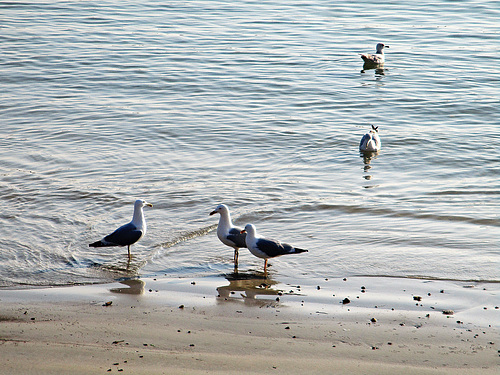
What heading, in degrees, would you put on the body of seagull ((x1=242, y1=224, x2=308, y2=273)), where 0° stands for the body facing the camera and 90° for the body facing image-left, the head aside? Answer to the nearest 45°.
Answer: approximately 90°

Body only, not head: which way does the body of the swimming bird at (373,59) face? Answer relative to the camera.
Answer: to the viewer's right

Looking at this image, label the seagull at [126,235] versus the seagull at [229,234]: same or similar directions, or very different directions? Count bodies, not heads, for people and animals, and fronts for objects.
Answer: very different directions

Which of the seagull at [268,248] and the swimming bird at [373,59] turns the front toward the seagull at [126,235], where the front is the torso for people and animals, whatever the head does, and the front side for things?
the seagull at [268,248]

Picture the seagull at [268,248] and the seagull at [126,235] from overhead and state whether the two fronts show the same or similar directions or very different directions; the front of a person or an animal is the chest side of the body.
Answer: very different directions

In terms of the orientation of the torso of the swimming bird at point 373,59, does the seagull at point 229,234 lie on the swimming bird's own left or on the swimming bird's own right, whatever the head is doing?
on the swimming bird's own right

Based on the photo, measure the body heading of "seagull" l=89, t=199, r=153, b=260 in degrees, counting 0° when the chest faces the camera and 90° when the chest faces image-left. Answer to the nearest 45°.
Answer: approximately 270°

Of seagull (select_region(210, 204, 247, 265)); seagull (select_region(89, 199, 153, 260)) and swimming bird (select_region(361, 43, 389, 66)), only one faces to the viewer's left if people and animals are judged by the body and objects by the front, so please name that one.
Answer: seagull (select_region(210, 204, 247, 265))

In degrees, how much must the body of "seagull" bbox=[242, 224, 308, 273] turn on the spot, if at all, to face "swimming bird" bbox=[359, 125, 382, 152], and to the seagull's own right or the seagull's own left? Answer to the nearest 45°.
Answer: approximately 90° to the seagull's own right

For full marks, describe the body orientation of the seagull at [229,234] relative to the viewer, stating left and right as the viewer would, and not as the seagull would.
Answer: facing to the left of the viewer

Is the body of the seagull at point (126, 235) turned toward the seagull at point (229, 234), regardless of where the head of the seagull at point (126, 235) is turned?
yes

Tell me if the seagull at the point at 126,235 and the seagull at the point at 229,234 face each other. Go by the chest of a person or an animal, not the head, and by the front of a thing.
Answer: yes

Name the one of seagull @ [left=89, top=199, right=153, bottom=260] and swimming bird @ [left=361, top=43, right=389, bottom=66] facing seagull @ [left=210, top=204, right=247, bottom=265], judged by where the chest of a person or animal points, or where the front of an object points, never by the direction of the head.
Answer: seagull @ [left=89, top=199, right=153, bottom=260]
